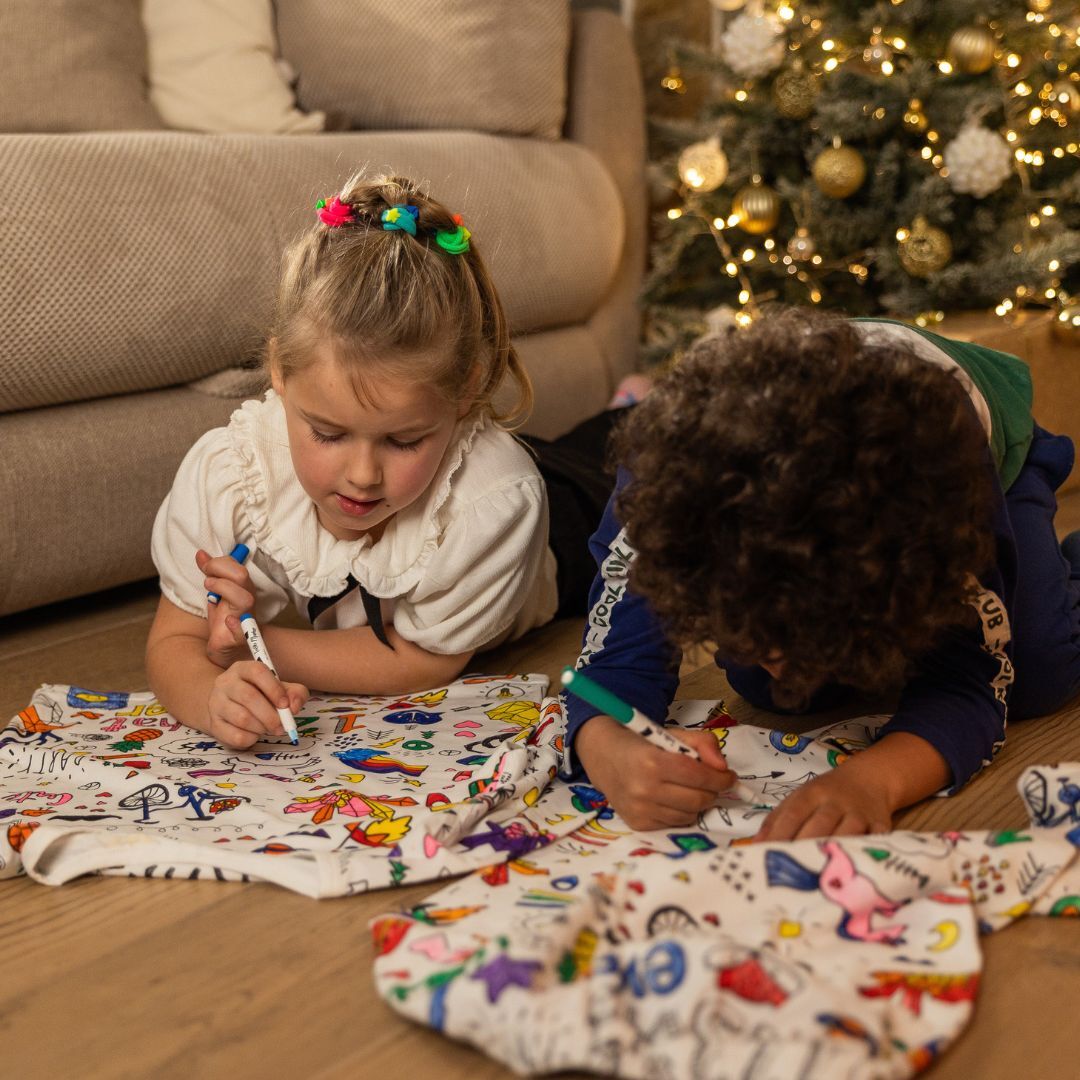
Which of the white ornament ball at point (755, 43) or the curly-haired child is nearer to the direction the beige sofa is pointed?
the curly-haired child

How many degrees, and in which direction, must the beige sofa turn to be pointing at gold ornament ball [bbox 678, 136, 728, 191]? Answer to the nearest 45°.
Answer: approximately 90° to its left

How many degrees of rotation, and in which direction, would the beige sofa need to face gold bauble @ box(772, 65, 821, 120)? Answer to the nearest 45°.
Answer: approximately 90° to its left

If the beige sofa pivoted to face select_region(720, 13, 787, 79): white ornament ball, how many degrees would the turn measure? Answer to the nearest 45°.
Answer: approximately 90° to its left

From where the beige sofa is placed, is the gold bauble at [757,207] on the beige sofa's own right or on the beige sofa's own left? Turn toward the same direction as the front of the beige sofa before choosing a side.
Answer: on the beige sofa's own left

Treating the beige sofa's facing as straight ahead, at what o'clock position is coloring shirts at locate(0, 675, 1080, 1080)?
The coloring shirts is roughly at 1 o'clock from the beige sofa.

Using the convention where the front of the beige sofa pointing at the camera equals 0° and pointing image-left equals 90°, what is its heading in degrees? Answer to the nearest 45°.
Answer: approximately 315°

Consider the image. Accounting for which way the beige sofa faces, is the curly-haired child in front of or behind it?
in front
